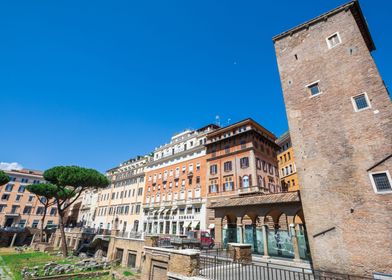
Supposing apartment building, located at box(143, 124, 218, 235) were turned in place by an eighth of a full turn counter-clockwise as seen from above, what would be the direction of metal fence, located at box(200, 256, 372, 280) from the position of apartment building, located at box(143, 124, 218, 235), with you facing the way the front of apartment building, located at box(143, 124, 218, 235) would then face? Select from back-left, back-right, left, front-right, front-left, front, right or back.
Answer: front

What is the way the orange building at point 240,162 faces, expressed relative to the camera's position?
facing the viewer and to the left of the viewer

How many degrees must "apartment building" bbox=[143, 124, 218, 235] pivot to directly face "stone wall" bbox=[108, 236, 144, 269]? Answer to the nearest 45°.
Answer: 0° — it already faces it

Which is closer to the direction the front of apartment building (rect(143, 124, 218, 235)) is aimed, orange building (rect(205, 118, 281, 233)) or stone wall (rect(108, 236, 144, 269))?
the stone wall

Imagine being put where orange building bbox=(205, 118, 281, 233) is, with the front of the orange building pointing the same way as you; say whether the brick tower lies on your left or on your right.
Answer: on your left

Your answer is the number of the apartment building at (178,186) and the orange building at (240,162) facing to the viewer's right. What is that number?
0

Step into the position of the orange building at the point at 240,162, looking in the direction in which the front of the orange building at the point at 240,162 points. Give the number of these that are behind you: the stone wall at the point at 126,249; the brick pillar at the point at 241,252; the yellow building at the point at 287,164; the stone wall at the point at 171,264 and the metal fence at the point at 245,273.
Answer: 1

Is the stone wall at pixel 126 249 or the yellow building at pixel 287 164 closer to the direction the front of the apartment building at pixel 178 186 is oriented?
the stone wall

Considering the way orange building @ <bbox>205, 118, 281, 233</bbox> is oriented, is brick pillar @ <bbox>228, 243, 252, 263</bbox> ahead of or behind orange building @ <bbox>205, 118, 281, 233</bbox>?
ahead

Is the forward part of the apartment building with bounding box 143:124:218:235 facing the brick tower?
no

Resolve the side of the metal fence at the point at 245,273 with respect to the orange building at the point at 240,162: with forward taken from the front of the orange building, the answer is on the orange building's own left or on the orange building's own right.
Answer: on the orange building's own left

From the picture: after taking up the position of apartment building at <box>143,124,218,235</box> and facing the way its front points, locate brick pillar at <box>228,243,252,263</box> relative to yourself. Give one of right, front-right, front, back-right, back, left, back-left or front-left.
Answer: front-left

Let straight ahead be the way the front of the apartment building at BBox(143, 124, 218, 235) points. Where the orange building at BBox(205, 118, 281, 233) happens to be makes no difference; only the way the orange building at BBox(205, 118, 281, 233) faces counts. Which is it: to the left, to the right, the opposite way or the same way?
the same way

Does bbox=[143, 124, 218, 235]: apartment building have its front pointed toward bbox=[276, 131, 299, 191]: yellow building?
no
